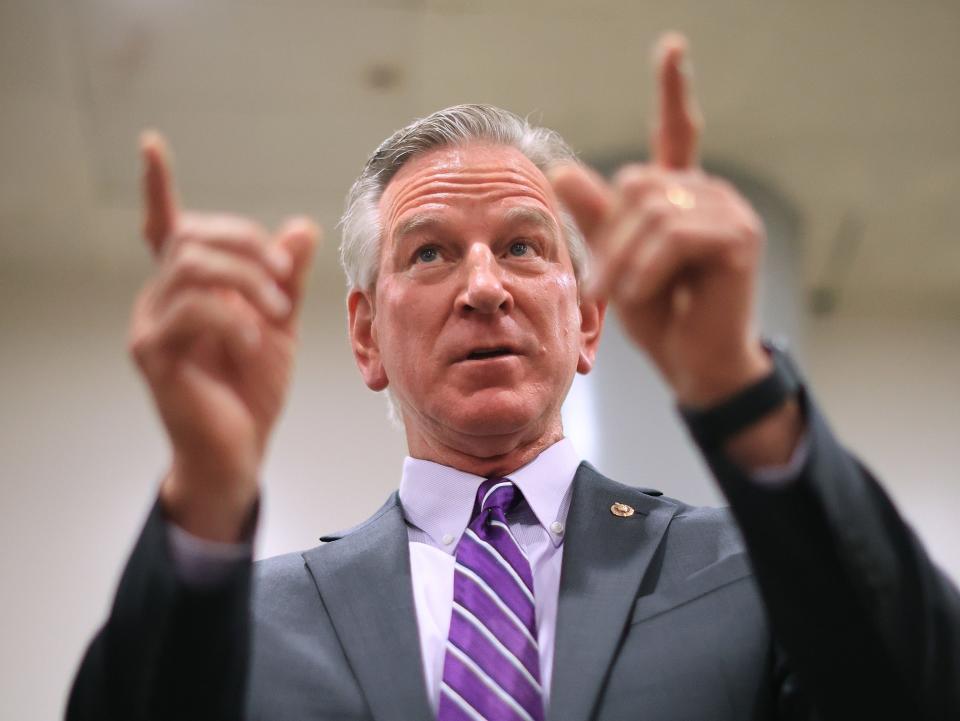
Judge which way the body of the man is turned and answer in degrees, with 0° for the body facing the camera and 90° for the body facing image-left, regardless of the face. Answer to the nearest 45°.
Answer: approximately 0°
